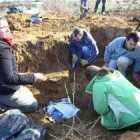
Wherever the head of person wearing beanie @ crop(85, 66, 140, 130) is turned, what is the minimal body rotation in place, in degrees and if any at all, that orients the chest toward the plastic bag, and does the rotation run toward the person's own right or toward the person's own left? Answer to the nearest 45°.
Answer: approximately 45° to the person's own left

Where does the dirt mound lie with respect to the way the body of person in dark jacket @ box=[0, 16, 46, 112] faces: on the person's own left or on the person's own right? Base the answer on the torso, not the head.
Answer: on the person's own left

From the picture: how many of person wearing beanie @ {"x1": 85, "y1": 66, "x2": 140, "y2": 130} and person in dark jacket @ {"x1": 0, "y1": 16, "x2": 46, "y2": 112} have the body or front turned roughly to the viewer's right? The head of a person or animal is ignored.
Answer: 1

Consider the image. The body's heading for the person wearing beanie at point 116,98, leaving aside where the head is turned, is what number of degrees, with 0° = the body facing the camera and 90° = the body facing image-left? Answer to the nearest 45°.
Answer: approximately 135°

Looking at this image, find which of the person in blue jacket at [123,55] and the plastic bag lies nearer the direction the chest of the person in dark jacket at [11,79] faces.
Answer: the person in blue jacket

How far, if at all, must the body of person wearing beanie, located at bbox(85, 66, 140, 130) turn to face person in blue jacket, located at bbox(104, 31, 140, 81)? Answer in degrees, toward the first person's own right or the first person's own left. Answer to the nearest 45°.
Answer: approximately 45° to the first person's own right

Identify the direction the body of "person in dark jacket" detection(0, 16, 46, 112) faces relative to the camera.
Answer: to the viewer's right

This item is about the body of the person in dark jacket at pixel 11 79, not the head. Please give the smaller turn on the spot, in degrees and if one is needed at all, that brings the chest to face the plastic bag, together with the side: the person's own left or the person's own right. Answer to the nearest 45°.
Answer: approximately 90° to the person's own right

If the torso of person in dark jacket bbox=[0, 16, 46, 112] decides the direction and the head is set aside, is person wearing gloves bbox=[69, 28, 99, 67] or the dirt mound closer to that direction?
the person wearing gloves

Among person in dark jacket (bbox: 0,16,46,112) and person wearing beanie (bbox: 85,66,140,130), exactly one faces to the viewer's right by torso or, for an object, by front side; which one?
the person in dark jacket
